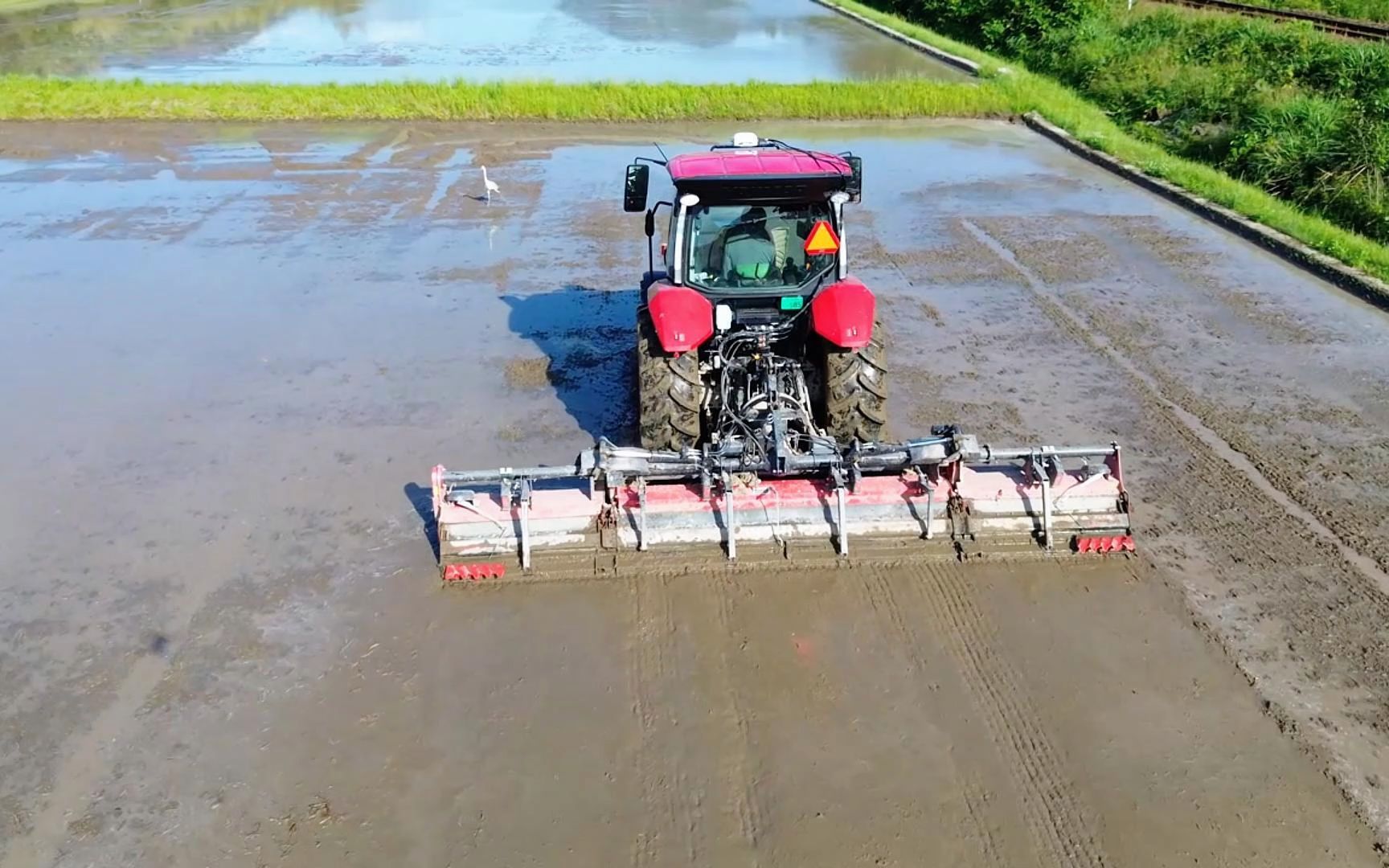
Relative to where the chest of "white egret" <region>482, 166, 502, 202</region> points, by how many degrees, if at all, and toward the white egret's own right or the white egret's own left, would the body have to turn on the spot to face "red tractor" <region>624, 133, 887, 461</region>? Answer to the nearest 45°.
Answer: approximately 90° to the white egret's own left

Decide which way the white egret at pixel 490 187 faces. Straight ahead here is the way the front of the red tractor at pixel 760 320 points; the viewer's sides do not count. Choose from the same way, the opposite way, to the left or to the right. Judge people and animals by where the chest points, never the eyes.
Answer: to the left

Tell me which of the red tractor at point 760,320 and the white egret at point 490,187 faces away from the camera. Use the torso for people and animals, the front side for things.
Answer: the red tractor

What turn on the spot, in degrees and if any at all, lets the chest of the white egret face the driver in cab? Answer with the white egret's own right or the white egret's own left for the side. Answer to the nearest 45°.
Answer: approximately 90° to the white egret's own left

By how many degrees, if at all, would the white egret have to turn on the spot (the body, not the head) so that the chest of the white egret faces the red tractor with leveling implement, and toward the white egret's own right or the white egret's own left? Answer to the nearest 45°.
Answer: approximately 90° to the white egret's own left

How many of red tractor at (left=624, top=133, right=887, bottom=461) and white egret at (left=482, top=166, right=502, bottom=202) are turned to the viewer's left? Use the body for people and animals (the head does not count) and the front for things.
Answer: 1

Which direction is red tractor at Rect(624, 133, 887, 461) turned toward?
away from the camera

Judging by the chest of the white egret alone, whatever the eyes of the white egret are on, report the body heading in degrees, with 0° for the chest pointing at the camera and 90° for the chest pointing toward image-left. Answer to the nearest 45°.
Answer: approximately 90°

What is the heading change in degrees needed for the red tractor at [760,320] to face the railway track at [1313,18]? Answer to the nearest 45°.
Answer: approximately 45° to its right
